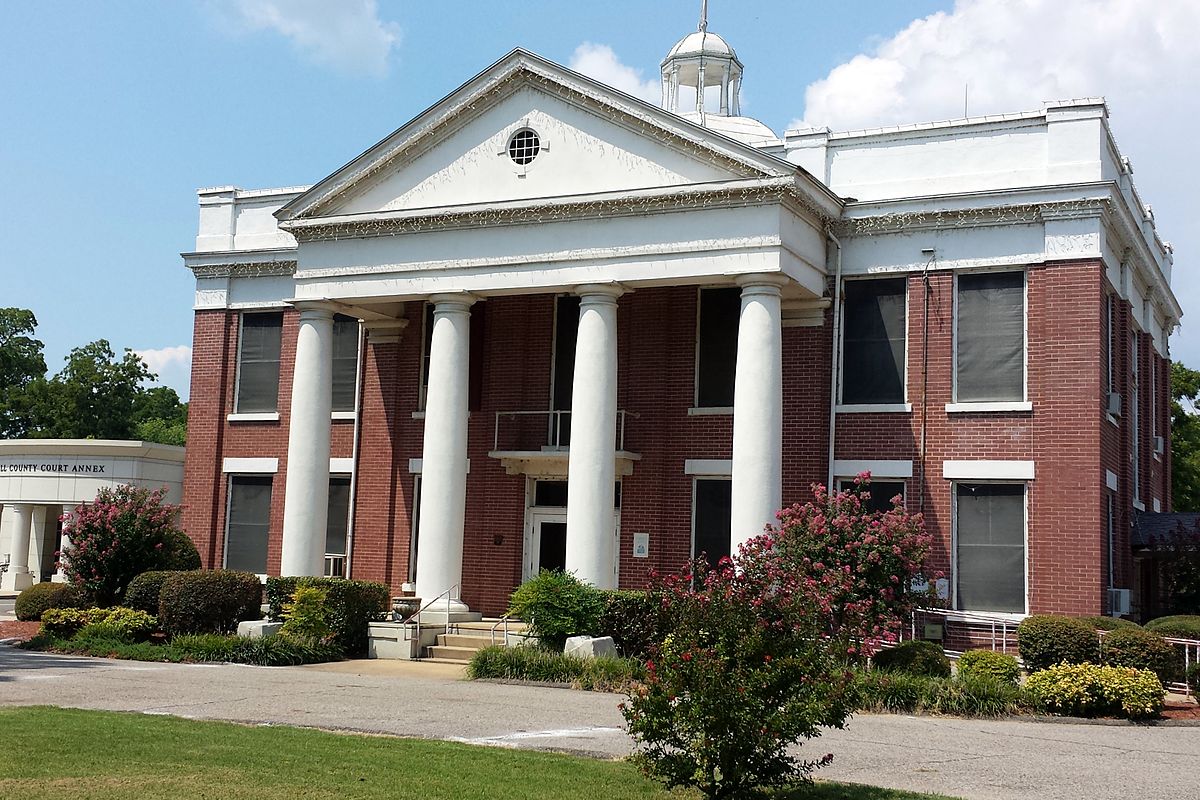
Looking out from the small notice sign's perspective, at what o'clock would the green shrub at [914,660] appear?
The green shrub is roughly at 11 o'clock from the small notice sign.

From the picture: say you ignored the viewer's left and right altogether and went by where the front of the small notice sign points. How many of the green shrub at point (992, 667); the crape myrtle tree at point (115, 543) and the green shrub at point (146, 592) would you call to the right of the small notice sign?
2

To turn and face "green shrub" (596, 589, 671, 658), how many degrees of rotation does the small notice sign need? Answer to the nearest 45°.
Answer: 0° — it already faces it

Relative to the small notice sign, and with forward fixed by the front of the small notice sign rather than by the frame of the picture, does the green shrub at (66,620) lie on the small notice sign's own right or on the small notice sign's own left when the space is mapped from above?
on the small notice sign's own right

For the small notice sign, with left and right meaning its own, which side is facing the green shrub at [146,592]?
right

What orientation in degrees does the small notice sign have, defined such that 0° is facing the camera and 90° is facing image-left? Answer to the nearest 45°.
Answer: approximately 0°

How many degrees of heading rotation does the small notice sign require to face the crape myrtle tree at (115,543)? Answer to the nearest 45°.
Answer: approximately 90° to its right

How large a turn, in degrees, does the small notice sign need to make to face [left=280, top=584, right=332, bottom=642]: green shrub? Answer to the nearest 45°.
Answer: approximately 45° to its right

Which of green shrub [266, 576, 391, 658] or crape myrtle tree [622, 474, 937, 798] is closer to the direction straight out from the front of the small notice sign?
the crape myrtle tree

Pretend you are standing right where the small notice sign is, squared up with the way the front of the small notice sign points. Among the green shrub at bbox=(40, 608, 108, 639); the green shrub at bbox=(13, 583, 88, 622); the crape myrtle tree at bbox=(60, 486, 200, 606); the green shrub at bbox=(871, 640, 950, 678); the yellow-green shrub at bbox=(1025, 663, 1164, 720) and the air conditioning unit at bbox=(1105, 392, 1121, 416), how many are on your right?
3

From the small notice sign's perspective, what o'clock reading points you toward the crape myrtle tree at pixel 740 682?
The crape myrtle tree is roughly at 12 o'clock from the small notice sign.
